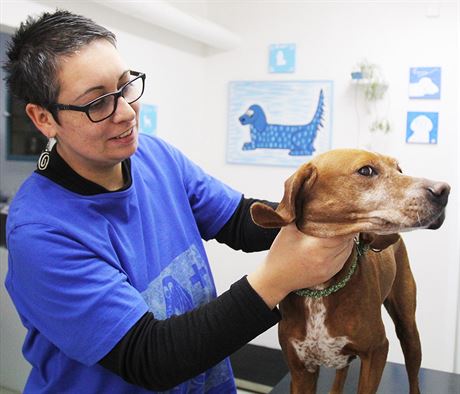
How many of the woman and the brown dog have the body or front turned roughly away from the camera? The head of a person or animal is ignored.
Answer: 0

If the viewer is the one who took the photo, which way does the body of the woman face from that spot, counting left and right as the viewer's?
facing the viewer and to the right of the viewer

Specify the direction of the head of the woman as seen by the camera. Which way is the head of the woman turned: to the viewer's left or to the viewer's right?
to the viewer's right
